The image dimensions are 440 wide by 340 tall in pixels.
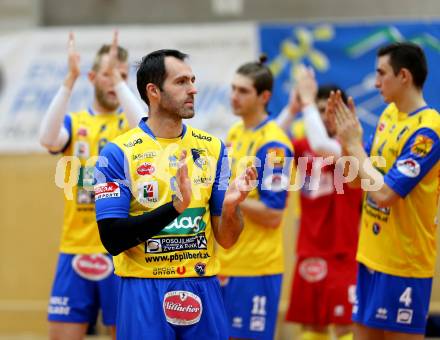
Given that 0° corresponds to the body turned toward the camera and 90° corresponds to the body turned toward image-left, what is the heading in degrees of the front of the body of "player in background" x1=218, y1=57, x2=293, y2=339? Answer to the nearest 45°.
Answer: approximately 45°

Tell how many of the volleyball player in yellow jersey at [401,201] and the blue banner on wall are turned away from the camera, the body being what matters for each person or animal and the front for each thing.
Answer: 0

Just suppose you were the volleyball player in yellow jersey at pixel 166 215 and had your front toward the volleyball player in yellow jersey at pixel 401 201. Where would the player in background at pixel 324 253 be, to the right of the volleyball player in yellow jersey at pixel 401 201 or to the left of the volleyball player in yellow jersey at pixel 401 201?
left

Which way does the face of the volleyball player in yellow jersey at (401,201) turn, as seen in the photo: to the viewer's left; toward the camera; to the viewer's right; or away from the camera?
to the viewer's left

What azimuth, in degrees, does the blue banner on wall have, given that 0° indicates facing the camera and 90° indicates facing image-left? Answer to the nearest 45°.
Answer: approximately 0°

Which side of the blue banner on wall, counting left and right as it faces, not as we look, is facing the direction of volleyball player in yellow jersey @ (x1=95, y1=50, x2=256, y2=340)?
front

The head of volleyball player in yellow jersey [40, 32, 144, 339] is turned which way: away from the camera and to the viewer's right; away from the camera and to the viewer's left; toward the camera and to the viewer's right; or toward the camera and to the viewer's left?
toward the camera and to the viewer's right

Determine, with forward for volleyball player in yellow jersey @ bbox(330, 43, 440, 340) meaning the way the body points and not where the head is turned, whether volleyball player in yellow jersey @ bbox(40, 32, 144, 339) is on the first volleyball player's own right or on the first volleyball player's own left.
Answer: on the first volleyball player's own right

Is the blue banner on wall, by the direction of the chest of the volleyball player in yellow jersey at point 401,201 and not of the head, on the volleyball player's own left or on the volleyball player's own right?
on the volleyball player's own right
